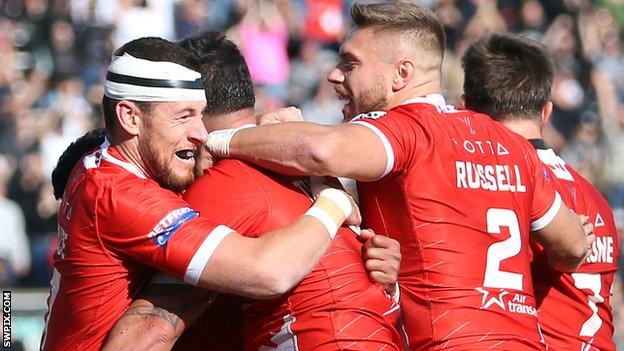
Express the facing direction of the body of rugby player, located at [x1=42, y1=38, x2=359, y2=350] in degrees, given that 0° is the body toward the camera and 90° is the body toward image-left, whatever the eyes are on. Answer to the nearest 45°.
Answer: approximately 270°

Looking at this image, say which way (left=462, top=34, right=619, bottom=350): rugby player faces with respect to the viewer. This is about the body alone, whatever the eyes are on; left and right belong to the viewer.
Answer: facing away from the viewer and to the left of the viewer

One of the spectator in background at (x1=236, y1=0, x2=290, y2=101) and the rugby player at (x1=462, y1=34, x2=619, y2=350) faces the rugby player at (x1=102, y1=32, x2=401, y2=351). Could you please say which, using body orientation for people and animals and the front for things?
the spectator in background

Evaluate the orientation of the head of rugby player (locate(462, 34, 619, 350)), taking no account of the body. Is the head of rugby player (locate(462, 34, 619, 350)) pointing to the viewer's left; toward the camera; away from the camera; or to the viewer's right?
away from the camera

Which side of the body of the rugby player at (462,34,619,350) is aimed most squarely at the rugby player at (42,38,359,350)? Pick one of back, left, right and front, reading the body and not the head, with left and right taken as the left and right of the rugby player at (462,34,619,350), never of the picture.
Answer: left

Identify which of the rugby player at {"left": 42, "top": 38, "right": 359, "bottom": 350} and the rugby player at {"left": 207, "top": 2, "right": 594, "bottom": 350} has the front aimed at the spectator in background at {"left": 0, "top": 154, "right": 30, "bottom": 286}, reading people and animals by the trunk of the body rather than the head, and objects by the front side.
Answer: the rugby player at {"left": 207, "top": 2, "right": 594, "bottom": 350}

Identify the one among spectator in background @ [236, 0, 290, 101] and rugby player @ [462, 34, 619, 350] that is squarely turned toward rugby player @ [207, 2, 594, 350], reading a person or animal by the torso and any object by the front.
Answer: the spectator in background

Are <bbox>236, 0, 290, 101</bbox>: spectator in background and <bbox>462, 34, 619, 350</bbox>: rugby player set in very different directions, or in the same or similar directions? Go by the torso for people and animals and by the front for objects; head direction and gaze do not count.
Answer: very different directions

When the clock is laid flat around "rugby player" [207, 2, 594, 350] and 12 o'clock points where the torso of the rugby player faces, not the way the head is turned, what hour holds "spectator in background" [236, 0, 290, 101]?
The spectator in background is roughly at 1 o'clock from the rugby player.

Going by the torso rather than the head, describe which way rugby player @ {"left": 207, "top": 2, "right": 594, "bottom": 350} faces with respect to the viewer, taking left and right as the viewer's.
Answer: facing away from the viewer and to the left of the viewer
